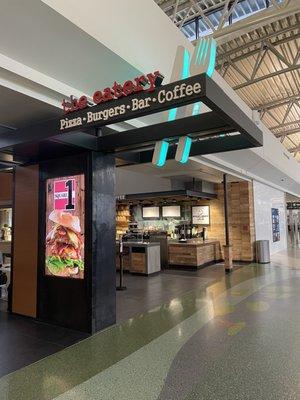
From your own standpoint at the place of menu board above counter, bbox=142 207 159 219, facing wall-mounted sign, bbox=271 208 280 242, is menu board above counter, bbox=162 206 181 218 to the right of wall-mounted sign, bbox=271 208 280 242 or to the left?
right

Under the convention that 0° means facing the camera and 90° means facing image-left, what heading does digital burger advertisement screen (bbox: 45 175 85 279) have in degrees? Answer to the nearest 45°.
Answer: approximately 45°

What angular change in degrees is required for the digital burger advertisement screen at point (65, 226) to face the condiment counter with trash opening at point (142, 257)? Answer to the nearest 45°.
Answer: approximately 180°

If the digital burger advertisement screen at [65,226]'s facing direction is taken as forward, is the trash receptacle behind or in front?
behind

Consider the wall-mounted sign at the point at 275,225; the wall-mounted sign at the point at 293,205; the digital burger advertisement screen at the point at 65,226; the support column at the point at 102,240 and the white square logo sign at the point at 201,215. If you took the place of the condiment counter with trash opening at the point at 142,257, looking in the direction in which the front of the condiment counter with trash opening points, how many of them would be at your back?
3

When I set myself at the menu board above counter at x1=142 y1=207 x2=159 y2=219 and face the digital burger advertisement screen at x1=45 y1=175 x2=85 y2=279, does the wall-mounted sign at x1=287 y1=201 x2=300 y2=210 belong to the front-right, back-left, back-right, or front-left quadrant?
back-left

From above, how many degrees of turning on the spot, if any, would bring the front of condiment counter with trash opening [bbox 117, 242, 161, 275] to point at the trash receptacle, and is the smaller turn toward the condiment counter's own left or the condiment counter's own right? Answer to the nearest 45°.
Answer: approximately 135° to the condiment counter's own left
